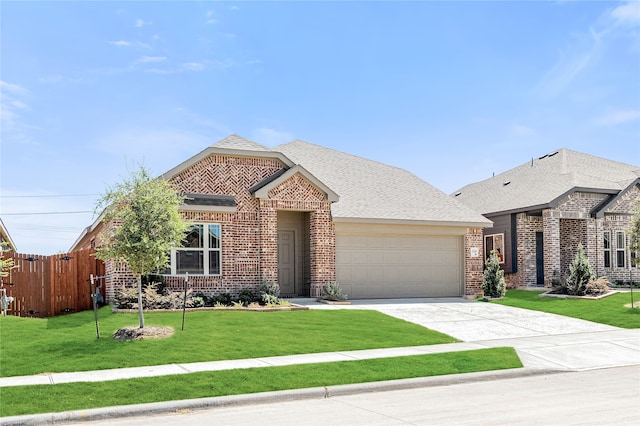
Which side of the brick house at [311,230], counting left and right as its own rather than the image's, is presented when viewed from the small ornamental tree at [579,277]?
left

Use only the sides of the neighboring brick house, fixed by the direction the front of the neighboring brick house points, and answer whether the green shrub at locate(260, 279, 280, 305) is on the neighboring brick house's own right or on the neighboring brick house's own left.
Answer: on the neighboring brick house's own right

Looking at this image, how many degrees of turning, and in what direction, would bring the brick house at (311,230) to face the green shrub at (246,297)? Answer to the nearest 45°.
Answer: approximately 45° to its right

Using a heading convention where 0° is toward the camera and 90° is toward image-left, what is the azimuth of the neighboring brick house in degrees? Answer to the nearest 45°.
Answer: approximately 315°

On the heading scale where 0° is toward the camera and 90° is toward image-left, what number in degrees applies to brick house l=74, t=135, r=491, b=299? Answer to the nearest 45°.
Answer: approximately 0°

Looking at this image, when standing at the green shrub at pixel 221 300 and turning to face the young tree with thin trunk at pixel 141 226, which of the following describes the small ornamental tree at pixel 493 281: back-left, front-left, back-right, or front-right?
back-left

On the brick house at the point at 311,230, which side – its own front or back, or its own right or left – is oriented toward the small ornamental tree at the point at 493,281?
left
